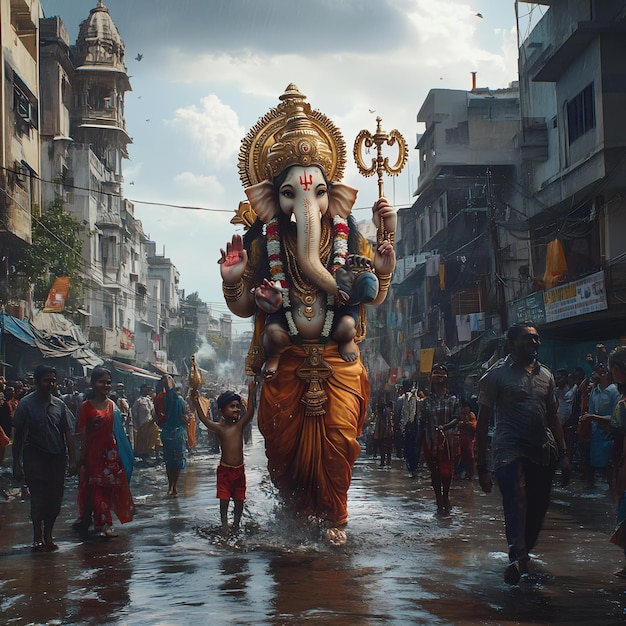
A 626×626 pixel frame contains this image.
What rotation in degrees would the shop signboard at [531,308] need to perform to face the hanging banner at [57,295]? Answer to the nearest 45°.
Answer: approximately 45° to its right

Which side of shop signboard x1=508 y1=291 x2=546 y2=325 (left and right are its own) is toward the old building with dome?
right

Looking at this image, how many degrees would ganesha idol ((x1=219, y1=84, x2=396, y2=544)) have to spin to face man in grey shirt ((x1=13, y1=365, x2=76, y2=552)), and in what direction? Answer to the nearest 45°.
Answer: approximately 90° to its right

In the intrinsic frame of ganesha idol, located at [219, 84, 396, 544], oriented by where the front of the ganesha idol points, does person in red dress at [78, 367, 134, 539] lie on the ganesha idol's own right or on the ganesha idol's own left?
on the ganesha idol's own right

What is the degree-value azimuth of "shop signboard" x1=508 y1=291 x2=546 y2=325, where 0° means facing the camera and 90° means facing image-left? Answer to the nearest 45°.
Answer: approximately 45°

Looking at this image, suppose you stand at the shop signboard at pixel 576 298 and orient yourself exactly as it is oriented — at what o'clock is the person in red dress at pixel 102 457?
The person in red dress is roughly at 11 o'clock from the shop signboard.

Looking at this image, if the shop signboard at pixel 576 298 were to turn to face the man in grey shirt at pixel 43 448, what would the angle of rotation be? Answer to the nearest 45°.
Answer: approximately 45° to its left

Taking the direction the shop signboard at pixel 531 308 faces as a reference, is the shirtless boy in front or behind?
in front

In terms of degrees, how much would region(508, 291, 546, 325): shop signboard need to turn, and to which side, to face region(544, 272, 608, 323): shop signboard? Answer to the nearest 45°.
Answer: approximately 45° to its left

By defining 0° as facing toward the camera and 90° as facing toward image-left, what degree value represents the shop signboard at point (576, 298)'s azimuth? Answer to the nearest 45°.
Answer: approximately 45°

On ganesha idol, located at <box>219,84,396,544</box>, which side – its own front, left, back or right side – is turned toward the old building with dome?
back

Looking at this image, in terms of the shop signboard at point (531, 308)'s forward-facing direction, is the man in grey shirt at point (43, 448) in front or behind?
in front

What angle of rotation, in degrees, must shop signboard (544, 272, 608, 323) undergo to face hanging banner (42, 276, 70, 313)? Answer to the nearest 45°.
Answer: approximately 45° to its right

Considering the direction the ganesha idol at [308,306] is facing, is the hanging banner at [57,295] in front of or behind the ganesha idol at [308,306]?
behind
